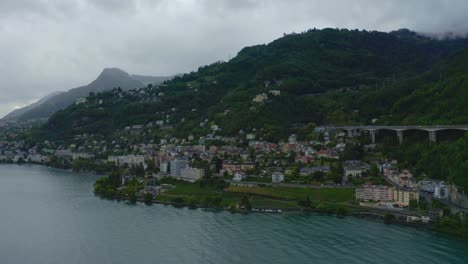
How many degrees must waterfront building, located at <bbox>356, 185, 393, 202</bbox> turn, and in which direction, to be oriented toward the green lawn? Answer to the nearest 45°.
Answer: approximately 90° to its right

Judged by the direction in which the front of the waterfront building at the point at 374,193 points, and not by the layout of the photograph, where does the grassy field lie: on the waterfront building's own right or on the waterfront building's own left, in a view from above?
on the waterfront building's own right

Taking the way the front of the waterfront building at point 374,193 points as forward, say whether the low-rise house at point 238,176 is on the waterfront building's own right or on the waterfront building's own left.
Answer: on the waterfront building's own right

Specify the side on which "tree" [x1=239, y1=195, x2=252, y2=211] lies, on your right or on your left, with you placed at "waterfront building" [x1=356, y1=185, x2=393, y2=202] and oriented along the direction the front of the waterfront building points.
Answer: on your right

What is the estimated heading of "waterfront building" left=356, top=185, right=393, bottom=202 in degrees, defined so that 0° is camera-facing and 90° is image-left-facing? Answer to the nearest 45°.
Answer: approximately 0°

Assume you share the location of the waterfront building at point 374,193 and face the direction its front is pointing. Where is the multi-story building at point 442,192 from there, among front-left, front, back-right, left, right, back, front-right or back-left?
left
